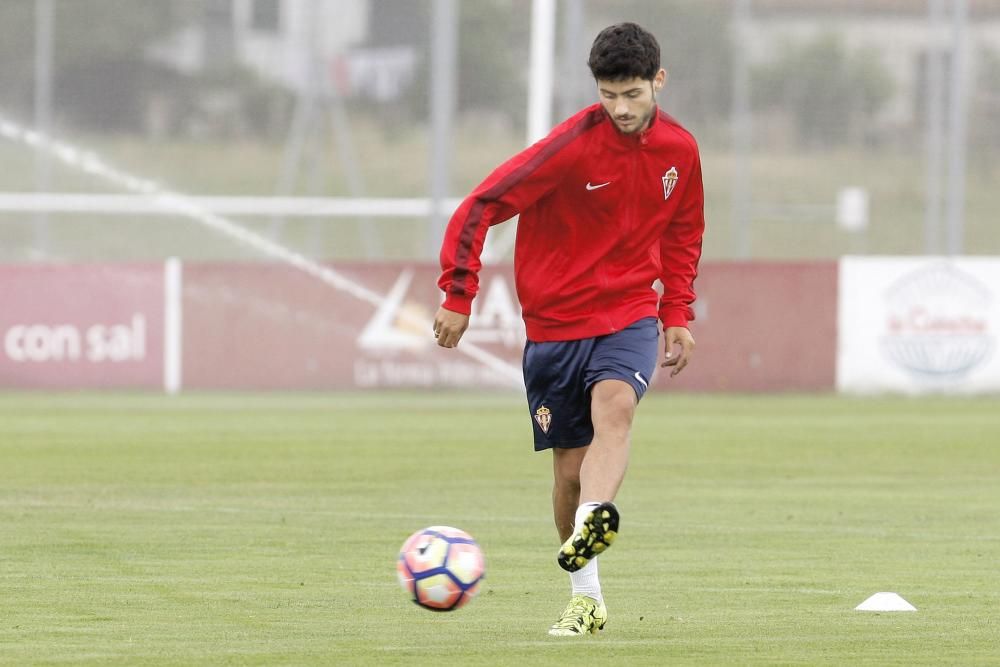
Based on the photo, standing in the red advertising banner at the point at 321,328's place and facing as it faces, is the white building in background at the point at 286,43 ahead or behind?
behind

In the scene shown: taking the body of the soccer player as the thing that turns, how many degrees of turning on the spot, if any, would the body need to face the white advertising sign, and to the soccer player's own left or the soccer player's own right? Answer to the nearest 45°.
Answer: approximately 180°

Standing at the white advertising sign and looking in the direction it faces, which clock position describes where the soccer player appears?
The soccer player is roughly at 12 o'clock from the white advertising sign.

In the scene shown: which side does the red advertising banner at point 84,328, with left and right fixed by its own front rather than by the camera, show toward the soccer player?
front

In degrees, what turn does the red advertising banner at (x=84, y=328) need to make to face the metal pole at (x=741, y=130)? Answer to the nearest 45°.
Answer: approximately 135° to its left

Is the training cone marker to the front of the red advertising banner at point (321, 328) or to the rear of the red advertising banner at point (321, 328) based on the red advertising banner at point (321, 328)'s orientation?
to the front

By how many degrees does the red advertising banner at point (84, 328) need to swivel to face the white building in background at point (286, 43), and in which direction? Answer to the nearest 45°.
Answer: approximately 180°

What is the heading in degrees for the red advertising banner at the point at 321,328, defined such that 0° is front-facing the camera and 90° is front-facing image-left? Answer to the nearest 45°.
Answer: approximately 0°

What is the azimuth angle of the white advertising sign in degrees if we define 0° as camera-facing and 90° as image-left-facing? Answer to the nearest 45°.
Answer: approximately 0°

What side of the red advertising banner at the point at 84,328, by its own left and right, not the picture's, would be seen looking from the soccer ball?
front
